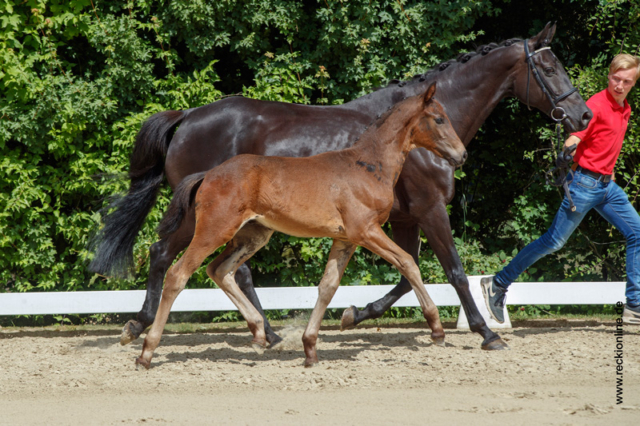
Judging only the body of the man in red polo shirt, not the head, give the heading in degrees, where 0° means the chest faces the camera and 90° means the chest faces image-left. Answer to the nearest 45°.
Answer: approximately 315°

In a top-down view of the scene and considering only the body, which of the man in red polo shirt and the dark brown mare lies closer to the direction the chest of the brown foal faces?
the man in red polo shirt

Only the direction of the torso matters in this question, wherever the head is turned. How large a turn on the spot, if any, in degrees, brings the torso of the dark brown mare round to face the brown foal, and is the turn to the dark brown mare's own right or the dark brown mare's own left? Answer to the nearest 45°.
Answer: approximately 90° to the dark brown mare's own right

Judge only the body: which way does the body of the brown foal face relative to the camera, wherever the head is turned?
to the viewer's right

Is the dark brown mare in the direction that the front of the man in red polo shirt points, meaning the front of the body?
no

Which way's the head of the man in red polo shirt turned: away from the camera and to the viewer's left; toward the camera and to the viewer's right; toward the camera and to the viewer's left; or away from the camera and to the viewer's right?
toward the camera and to the viewer's left

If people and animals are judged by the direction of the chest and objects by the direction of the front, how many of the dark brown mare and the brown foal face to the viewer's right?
2

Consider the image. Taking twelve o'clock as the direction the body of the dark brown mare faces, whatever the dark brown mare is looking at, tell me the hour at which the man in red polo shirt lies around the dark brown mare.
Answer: The man in red polo shirt is roughly at 12 o'clock from the dark brown mare.

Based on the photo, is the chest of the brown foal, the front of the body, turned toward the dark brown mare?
no

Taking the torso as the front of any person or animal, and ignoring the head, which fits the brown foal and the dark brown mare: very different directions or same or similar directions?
same or similar directions

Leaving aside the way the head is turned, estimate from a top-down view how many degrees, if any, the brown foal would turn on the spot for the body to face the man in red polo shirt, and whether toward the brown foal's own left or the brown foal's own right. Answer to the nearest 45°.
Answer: approximately 45° to the brown foal's own left

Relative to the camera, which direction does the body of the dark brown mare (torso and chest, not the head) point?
to the viewer's right

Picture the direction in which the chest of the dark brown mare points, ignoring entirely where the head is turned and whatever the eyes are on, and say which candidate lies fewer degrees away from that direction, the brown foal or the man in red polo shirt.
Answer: the man in red polo shirt
